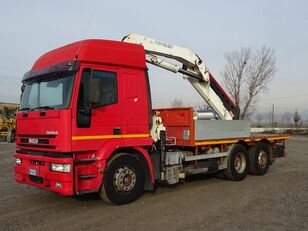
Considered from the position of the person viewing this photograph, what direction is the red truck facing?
facing the viewer and to the left of the viewer
